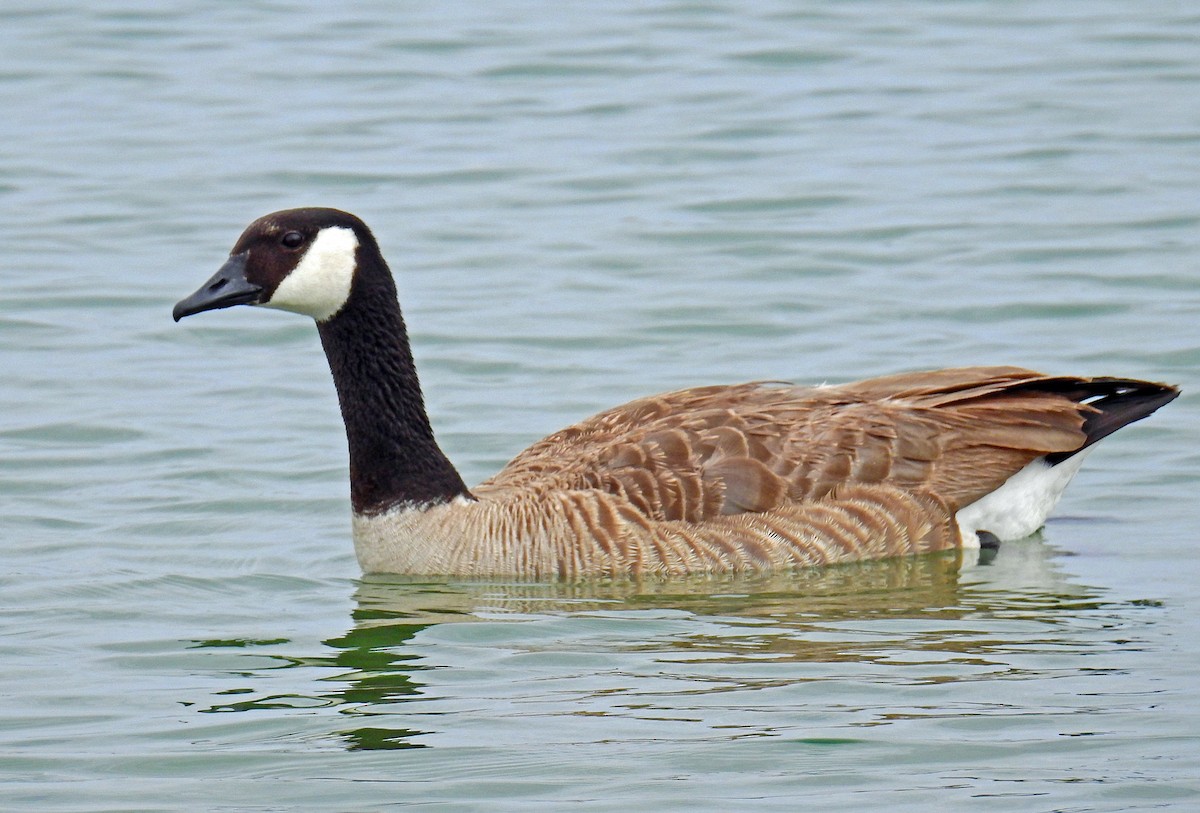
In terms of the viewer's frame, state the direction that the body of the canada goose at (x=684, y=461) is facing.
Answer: to the viewer's left
